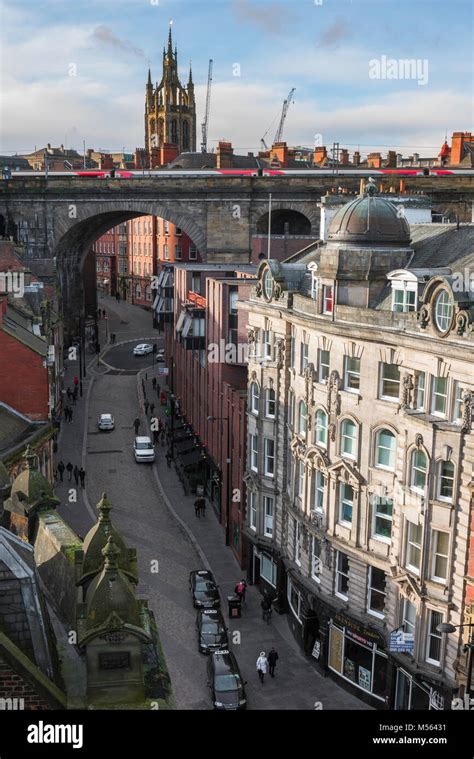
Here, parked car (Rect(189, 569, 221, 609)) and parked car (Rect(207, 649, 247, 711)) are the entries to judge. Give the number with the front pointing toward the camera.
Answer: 2

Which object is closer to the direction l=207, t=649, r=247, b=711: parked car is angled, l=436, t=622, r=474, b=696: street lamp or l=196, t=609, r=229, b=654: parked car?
the street lamp

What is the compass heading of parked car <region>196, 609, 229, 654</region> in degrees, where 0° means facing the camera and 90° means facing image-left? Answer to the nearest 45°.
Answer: approximately 0°

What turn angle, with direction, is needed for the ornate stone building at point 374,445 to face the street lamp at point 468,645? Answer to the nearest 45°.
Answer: approximately 90° to its left

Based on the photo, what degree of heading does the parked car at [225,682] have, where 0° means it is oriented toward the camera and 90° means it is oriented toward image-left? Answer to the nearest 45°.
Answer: approximately 0°

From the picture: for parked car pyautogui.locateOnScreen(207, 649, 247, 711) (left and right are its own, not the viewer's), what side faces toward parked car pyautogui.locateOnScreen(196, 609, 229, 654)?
back

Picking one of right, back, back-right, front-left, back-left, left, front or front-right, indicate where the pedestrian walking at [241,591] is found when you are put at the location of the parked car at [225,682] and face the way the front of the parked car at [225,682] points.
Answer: back

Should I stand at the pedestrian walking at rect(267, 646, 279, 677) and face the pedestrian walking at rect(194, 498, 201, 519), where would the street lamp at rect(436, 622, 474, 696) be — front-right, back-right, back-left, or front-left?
back-right

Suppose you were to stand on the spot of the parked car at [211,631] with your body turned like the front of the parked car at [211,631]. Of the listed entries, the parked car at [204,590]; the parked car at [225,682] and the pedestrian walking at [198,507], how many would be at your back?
2

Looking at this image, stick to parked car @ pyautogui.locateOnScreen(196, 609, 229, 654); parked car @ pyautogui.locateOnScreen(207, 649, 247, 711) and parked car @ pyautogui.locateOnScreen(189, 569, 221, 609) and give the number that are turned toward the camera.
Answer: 3

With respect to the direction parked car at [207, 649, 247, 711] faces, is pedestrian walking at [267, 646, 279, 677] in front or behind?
behind

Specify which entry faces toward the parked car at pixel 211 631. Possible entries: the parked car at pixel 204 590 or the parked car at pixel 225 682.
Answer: the parked car at pixel 204 590

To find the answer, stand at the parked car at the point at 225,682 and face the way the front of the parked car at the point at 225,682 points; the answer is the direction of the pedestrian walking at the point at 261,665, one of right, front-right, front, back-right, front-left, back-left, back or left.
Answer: back-left

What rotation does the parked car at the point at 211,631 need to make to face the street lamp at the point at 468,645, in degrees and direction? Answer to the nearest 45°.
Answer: approximately 45° to its left
